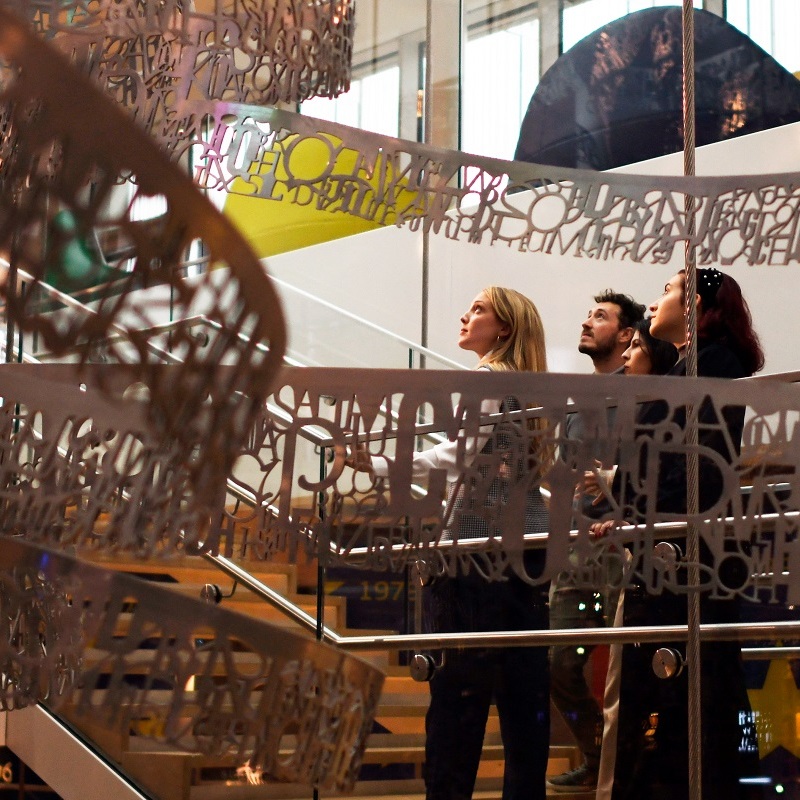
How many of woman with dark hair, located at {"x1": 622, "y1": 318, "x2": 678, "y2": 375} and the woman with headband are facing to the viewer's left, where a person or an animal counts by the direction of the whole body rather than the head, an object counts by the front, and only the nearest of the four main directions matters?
2

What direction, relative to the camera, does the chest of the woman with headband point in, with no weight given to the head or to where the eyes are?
to the viewer's left

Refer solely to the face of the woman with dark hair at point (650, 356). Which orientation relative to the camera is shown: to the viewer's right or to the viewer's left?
to the viewer's left

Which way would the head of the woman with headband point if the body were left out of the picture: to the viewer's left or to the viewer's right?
to the viewer's left

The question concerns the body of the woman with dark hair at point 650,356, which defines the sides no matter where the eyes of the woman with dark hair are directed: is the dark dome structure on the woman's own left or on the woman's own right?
on the woman's own right

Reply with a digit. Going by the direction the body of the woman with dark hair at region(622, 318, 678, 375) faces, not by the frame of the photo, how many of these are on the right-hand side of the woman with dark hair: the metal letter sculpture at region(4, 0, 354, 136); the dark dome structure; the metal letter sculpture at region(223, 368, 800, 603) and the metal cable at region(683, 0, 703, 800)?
1

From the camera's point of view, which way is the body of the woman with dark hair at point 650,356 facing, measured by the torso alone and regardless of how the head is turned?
to the viewer's left

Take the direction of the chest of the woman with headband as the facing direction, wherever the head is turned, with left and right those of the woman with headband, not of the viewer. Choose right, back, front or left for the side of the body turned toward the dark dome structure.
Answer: right
